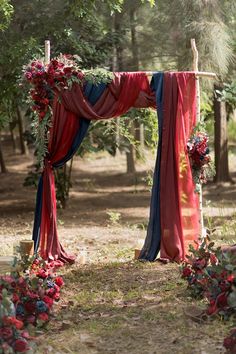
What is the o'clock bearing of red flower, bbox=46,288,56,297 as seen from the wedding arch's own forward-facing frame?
The red flower is roughly at 1 o'clock from the wedding arch.

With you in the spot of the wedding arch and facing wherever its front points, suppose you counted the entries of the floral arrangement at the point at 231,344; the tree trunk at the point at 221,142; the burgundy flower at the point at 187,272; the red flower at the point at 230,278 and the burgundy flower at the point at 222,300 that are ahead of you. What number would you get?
4

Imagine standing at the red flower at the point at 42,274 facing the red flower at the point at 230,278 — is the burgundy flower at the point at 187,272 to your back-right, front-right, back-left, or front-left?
front-left

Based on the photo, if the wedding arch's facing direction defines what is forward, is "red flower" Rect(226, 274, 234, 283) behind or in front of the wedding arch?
in front

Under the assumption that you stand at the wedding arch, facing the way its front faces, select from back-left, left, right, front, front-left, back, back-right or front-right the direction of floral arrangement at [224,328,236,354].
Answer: front

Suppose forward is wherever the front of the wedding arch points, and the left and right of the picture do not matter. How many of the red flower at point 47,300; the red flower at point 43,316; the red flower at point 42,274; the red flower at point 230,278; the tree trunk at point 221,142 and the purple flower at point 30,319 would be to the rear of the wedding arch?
1

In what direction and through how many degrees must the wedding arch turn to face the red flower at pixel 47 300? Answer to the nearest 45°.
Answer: approximately 45° to its right

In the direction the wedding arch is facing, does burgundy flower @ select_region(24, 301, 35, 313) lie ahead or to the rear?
ahead

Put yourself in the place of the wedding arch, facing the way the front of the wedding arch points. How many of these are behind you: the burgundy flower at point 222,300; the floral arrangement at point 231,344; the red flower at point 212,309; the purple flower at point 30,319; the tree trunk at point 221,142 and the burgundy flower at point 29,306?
1

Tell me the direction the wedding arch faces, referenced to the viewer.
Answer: facing the viewer

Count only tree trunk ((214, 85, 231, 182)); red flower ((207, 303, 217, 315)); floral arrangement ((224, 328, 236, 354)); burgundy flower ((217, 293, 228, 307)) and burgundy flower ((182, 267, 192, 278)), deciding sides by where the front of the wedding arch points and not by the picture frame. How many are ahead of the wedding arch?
4

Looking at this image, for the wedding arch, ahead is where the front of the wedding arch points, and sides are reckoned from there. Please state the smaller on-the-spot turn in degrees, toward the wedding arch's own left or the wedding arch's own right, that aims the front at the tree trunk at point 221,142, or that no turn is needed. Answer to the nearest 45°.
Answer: approximately 180°
